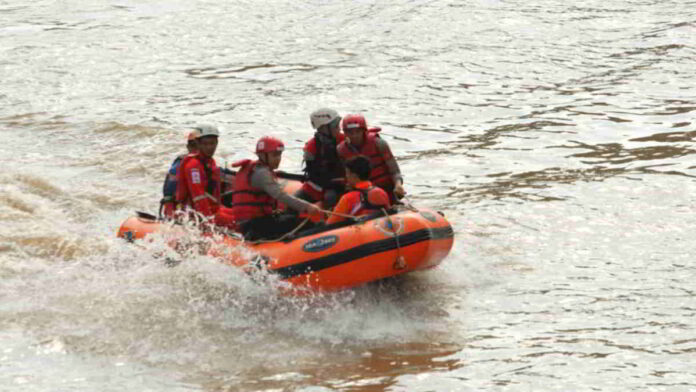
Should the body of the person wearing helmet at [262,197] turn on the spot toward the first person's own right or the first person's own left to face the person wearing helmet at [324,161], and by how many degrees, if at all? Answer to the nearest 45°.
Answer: approximately 45° to the first person's own left

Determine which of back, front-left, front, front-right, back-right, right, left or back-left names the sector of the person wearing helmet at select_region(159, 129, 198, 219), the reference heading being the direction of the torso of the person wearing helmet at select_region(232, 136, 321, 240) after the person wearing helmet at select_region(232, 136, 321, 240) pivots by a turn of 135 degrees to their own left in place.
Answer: front

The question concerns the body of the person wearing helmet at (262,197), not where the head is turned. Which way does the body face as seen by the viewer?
to the viewer's right

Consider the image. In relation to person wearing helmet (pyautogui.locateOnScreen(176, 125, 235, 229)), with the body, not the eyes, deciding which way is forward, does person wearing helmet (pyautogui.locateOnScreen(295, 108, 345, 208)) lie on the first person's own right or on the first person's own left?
on the first person's own left

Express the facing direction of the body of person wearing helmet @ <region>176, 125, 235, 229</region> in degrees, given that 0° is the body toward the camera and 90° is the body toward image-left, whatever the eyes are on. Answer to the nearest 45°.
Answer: approximately 315°

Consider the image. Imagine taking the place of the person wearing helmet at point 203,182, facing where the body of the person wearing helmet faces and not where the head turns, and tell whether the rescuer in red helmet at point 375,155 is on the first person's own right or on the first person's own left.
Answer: on the first person's own left

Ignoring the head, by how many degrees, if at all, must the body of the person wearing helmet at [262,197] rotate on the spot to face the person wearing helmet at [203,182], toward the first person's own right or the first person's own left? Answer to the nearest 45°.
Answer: approximately 135° to the first person's own left
